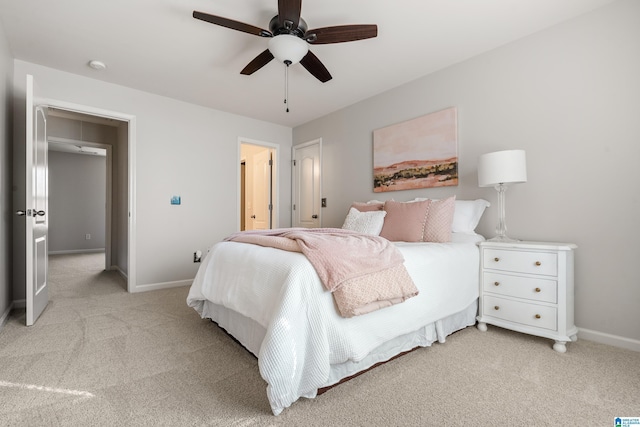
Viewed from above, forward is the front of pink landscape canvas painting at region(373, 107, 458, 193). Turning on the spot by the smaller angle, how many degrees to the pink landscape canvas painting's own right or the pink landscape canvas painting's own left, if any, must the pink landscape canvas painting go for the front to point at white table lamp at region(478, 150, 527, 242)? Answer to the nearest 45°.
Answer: approximately 90° to the pink landscape canvas painting's own left

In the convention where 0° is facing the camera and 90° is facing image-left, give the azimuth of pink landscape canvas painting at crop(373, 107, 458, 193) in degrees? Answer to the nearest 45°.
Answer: approximately 45°

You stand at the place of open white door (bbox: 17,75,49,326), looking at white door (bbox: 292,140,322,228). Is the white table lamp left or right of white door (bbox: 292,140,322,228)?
right

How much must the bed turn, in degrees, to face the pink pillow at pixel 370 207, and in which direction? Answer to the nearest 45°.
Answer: approximately 135° to its right

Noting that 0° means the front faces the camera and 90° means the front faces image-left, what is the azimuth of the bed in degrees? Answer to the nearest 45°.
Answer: approximately 45°

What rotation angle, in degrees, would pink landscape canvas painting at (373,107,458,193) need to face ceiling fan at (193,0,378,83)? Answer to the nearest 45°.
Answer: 0° — it already faces it

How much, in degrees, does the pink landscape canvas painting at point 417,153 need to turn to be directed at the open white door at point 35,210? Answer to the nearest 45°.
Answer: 0° — it already faces it
